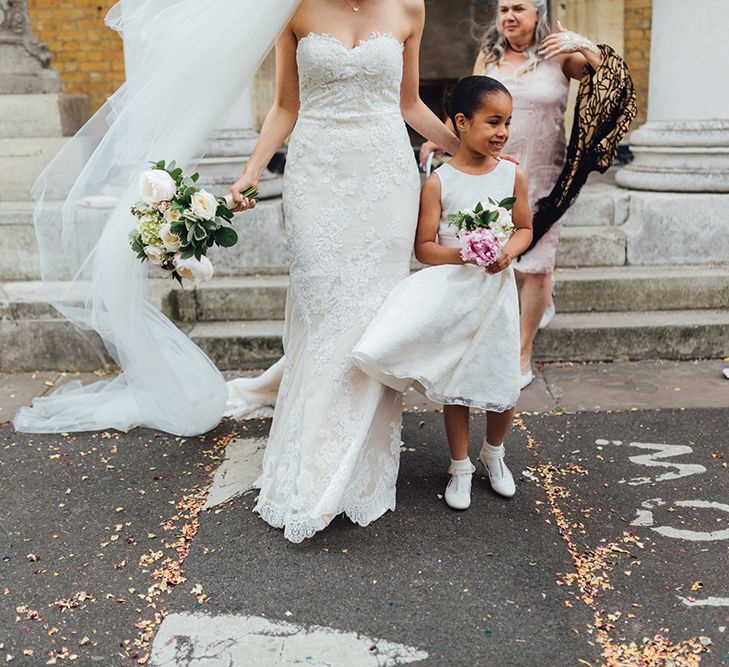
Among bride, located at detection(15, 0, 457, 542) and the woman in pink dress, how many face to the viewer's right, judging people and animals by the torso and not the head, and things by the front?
0

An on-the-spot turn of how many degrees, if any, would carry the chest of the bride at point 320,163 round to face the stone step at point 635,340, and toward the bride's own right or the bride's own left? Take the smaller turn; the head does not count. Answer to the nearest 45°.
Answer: approximately 135° to the bride's own left

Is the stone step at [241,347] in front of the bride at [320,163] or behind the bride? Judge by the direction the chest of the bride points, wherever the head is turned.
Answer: behind

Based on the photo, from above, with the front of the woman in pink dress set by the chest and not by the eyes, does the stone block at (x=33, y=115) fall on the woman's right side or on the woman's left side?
on the woman's right side

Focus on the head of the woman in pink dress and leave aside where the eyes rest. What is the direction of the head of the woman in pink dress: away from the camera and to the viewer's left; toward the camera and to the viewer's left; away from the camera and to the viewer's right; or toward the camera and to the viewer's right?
toward the camera and to the viewer's left

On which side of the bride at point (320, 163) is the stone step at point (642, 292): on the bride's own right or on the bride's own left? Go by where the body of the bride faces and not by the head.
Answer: on the bride's own left

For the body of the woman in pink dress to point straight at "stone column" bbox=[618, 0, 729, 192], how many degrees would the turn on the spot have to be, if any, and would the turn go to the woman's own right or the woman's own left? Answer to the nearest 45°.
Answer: approximately 180°

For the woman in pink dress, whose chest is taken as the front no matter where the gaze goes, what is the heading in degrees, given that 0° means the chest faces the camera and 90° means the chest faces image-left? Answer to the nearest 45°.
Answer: approximately 45°

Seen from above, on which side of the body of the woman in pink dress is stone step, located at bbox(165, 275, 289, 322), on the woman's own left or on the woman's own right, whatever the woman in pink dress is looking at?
on the woman's own right
